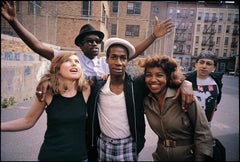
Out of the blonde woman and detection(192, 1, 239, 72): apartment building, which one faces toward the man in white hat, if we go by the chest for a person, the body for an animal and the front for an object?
the apartment building

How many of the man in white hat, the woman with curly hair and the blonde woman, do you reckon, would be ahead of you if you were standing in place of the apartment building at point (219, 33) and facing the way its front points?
3

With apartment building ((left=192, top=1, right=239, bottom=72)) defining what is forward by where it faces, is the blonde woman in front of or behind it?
in front

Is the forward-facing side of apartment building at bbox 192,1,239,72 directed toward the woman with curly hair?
yes

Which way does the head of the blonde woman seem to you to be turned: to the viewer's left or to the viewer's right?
to the viewer's right

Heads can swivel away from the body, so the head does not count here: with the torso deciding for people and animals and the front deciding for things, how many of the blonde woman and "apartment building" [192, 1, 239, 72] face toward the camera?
2

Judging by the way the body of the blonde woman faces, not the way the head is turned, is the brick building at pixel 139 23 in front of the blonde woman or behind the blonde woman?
behind

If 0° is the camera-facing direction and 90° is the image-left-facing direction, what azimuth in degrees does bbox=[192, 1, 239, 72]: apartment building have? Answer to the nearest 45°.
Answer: approximately 0°

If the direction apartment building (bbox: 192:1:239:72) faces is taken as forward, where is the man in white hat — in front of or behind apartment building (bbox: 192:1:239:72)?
in front

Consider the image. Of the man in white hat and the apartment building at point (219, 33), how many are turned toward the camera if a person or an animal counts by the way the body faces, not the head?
2

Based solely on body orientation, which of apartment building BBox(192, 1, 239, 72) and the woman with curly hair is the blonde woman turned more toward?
the woman with curly hair

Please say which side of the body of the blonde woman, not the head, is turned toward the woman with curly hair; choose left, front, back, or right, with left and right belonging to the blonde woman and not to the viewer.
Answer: left

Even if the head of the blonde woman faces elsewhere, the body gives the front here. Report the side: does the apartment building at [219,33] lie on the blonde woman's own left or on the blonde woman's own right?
on the blonde woman's own left
